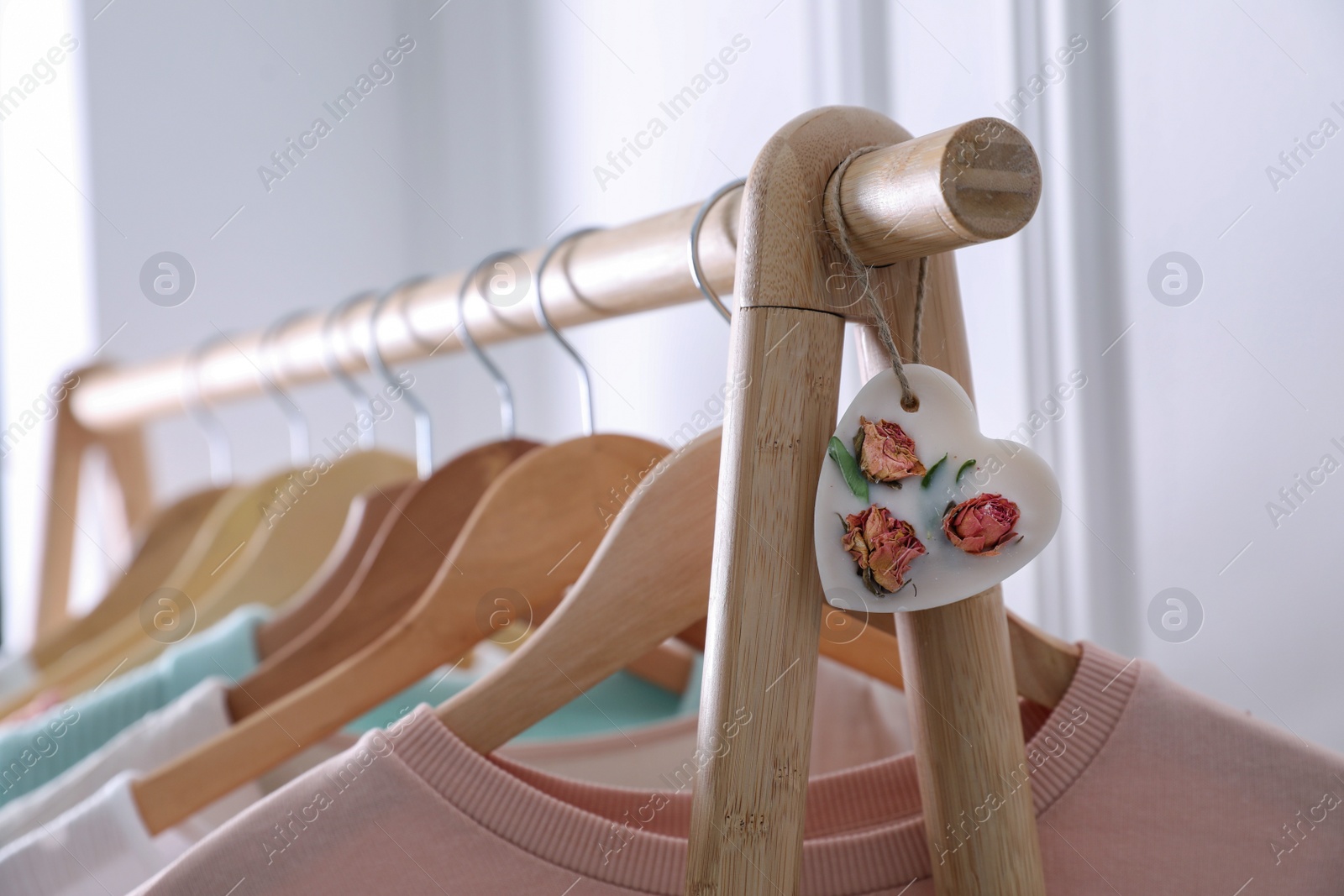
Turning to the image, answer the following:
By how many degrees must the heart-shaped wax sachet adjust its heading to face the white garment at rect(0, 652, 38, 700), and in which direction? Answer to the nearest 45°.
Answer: approximately 135° to its right

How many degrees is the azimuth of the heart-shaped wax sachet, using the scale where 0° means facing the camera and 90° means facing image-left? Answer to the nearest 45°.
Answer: approximately 0°

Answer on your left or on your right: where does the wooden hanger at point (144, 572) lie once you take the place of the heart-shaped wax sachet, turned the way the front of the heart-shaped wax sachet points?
on your right

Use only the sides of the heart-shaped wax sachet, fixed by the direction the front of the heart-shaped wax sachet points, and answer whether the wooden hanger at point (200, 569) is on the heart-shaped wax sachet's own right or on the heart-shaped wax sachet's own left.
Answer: on the heart-shaped wax sachet's own right
